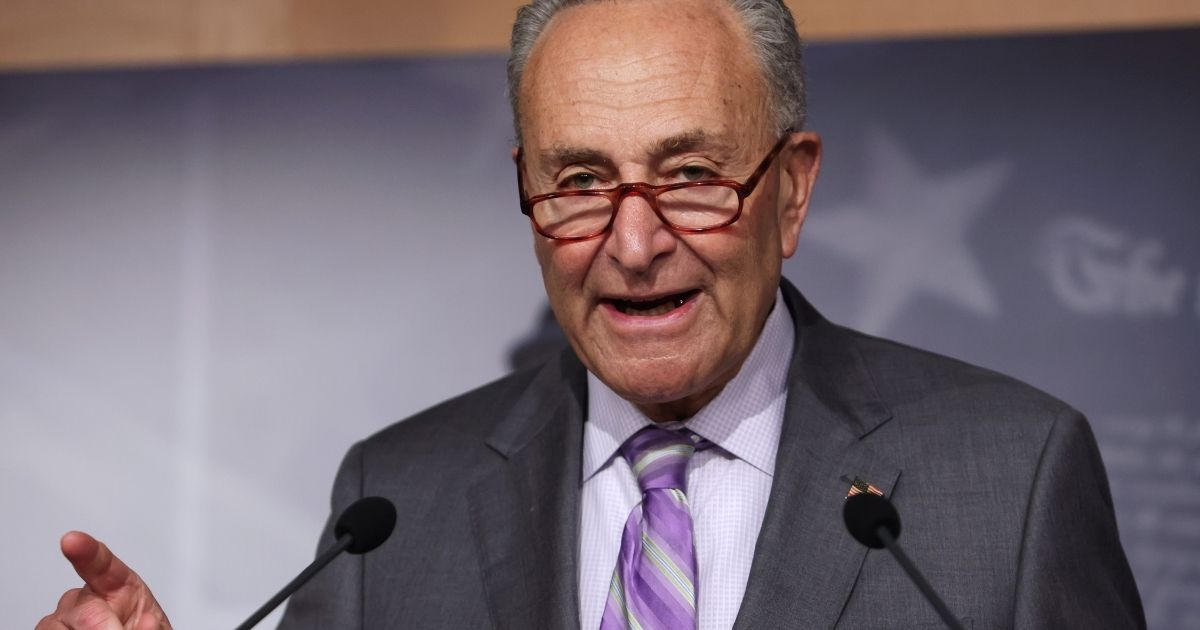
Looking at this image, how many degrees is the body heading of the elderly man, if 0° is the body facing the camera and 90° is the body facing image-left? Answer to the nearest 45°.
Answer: approximately 0°

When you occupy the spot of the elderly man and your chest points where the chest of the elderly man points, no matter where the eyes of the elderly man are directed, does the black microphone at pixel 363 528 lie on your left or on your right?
on your right

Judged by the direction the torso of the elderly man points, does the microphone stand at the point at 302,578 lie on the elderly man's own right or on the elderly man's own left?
on the elderly man's own right
